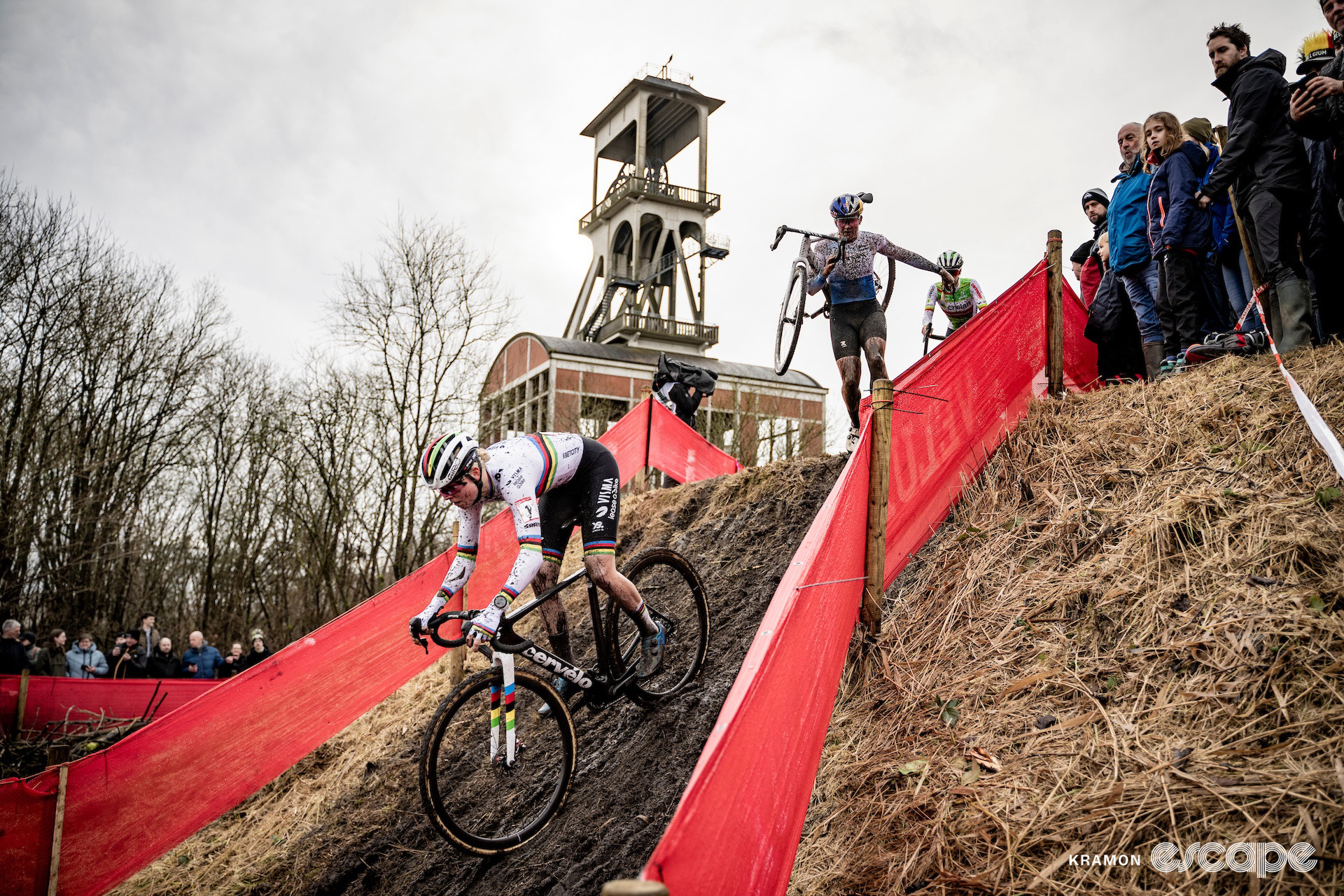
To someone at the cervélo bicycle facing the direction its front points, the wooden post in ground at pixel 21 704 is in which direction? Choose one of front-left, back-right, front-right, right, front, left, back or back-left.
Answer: right

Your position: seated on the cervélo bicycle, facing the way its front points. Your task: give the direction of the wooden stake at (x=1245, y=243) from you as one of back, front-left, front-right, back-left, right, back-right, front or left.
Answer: back-left

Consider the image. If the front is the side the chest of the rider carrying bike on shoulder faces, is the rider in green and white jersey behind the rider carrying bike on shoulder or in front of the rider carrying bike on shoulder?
behind

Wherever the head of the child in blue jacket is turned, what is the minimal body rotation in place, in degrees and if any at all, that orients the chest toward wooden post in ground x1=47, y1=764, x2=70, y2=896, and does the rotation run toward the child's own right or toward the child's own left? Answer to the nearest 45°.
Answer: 0° — they already face it

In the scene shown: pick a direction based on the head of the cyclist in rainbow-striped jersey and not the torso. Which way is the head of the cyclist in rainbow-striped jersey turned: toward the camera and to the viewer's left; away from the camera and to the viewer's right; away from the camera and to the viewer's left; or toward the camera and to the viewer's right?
toward the camera and to the viewer's left

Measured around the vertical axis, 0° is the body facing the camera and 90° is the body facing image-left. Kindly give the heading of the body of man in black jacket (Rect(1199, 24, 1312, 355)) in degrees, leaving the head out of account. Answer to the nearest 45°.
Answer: approximately 90°

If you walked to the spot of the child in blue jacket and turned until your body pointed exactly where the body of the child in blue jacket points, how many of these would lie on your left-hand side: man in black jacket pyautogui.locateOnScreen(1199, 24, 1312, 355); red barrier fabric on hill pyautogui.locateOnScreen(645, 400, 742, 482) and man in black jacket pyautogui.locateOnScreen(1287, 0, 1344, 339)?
2

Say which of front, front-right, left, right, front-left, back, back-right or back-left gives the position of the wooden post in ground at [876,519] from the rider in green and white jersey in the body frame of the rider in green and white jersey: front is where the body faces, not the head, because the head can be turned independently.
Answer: front

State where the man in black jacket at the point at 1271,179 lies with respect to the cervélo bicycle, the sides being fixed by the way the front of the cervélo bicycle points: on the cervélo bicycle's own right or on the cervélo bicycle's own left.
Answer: on the cervélo bicycle's own left

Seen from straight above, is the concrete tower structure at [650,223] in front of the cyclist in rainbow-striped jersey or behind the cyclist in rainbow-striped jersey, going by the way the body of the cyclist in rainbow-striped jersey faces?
behind

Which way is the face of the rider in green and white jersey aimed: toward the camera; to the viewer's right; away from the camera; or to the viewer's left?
toward the camera

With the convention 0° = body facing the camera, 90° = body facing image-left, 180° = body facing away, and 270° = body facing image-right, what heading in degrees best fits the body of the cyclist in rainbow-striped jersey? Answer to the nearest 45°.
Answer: approximately 45°

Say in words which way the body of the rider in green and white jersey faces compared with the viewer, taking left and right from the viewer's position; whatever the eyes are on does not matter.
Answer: facing the viewer

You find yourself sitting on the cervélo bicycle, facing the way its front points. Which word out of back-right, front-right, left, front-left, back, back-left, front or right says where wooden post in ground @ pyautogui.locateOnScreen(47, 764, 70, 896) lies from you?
front-right

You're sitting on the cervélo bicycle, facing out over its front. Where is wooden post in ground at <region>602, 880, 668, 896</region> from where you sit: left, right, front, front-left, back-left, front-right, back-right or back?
front-left

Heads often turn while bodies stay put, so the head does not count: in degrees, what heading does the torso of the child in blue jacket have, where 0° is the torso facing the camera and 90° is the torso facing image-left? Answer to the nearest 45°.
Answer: approximately 45°

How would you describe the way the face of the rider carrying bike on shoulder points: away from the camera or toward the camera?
toward the camera

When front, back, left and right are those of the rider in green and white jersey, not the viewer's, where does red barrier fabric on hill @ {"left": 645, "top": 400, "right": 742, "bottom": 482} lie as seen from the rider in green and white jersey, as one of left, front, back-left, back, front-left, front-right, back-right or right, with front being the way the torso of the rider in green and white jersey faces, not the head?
right

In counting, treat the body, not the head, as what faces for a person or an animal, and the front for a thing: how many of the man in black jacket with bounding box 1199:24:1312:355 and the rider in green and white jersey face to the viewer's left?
1
